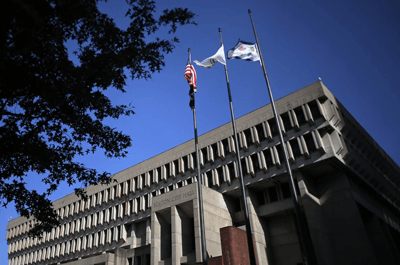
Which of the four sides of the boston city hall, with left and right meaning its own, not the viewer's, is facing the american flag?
front

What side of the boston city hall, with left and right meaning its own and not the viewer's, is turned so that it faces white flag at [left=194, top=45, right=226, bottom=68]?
front

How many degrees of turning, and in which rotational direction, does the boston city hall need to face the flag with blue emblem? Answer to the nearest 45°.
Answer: approximately 45° to its left

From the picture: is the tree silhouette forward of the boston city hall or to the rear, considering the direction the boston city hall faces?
forward
